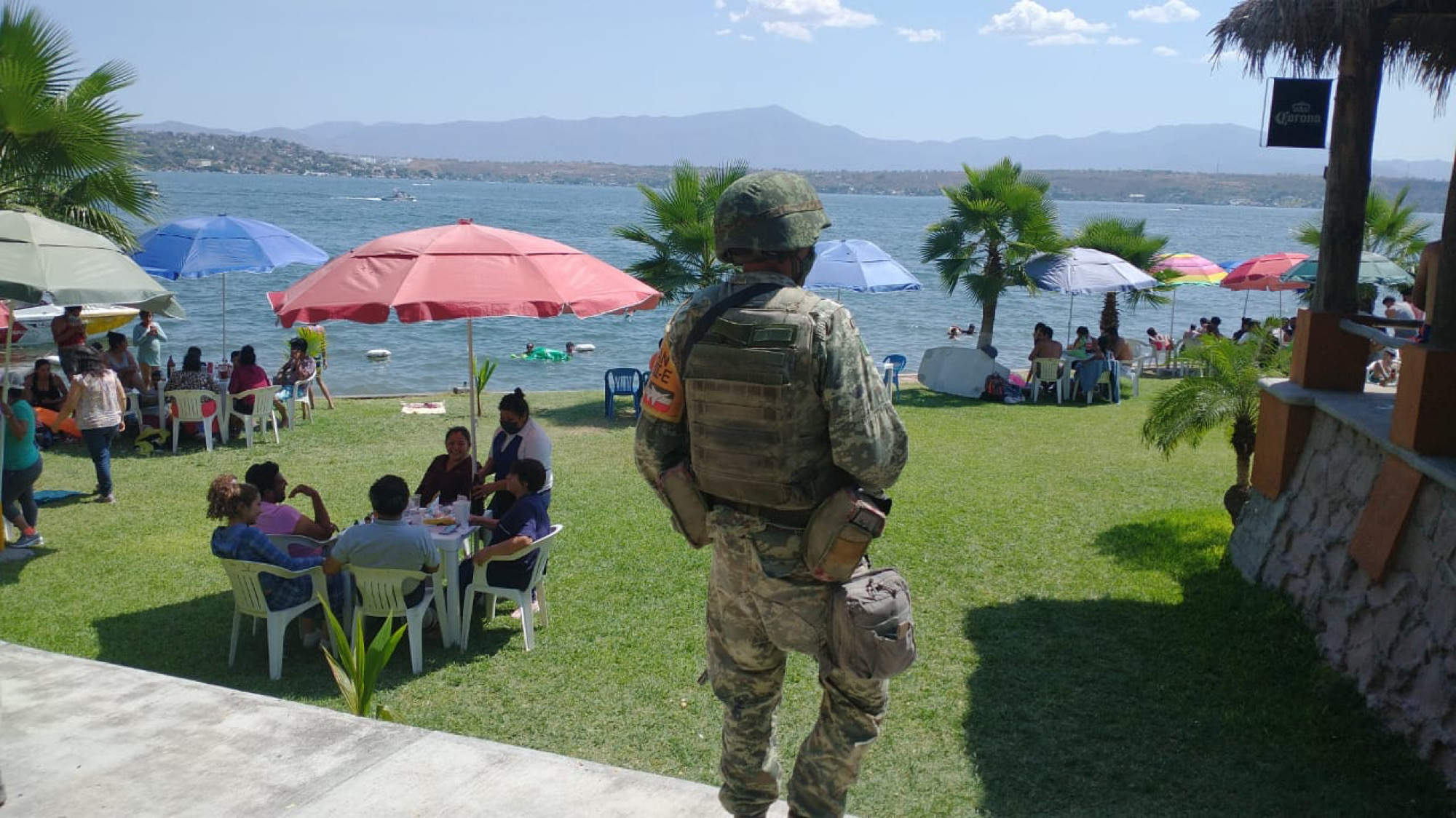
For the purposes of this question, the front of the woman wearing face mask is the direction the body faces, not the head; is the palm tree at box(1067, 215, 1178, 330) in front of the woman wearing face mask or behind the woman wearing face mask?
behind

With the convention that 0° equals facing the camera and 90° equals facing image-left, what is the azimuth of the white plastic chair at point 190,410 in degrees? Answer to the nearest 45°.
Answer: approximately 180°

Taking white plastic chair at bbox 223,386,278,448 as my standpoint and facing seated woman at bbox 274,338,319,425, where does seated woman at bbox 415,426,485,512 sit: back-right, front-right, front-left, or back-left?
back-right

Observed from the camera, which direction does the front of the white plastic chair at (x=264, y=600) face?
facing away from the viewer and to the right of the viewer

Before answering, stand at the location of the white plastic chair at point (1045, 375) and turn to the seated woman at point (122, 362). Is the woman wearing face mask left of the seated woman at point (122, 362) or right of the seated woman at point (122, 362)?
left

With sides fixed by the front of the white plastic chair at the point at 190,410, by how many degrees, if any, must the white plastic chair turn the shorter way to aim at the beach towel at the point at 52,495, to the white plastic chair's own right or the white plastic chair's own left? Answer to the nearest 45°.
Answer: approximately 135° to the white plastic chair's own left
